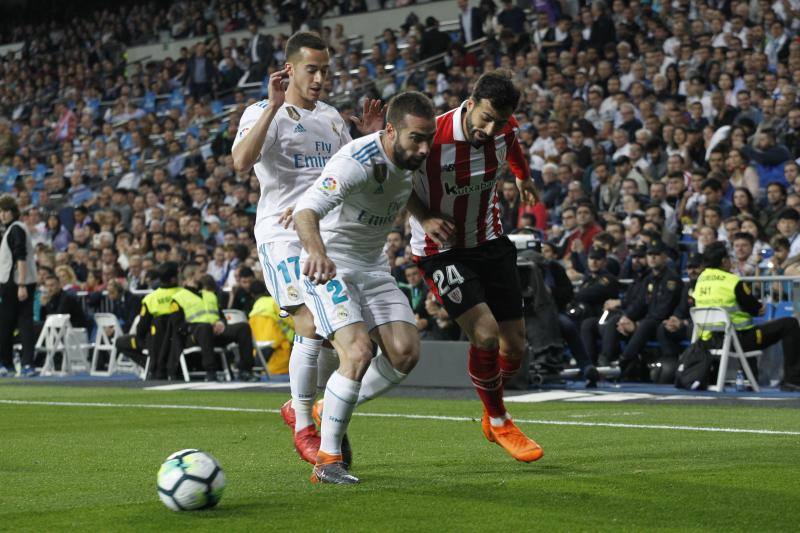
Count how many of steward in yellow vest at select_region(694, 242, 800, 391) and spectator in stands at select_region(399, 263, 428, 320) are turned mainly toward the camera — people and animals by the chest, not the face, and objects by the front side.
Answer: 1

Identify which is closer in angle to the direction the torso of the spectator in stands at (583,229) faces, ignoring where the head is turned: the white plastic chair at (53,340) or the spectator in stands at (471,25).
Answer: the white plastic chair

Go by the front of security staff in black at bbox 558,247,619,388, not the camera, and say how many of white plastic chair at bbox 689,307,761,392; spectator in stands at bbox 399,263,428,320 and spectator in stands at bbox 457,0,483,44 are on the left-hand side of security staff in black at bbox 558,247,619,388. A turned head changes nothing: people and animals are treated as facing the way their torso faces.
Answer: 1

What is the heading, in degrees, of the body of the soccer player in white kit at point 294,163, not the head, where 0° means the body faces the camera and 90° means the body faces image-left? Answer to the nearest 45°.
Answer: approximately 315°

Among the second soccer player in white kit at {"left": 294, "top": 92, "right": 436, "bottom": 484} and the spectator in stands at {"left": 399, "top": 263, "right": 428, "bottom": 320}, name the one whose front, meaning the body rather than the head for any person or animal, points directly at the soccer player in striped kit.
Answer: the spectator in stands
